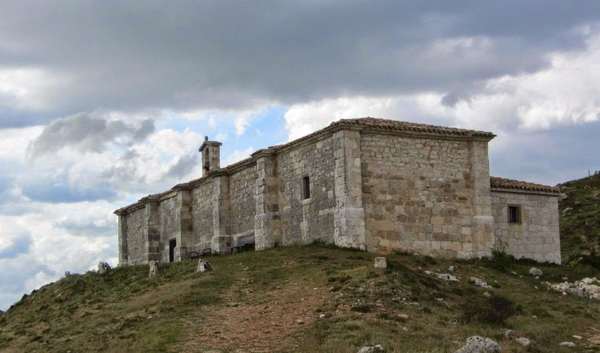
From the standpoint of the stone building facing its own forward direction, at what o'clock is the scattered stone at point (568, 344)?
The scattered stone is roughly at 10 o'clock from the stone building.

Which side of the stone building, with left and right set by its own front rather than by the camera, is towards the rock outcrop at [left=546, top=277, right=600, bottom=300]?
left

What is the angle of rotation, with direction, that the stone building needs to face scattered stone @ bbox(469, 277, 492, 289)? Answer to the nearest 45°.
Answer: approximately 90° to its left

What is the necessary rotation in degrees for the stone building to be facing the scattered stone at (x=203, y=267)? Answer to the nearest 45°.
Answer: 0° — it already faces it

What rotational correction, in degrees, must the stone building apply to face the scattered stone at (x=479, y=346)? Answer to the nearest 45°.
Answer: approximately 45° to its left

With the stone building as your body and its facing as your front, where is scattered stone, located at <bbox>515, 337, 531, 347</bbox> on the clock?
The scattered stone is roughly at 10 o'clock from the stone building.

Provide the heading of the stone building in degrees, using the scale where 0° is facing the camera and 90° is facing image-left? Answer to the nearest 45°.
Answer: approximately 45°
